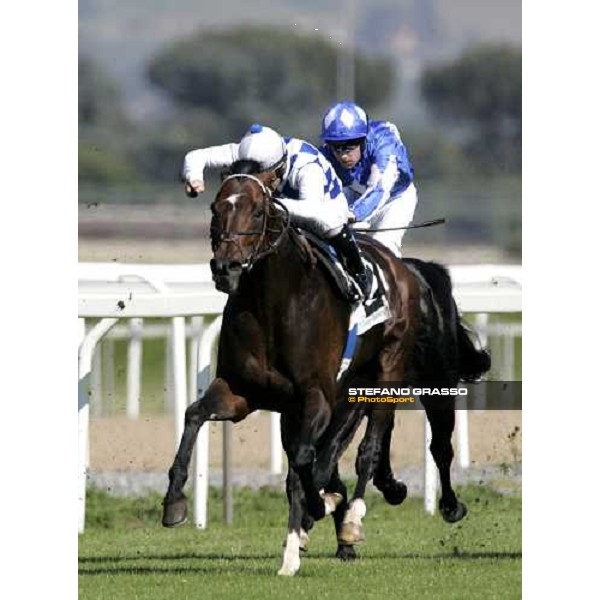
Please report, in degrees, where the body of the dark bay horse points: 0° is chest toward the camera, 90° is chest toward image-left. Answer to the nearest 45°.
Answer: approximately 45°

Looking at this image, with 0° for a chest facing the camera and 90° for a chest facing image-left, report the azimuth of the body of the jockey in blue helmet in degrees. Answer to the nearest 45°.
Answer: approximately 45°

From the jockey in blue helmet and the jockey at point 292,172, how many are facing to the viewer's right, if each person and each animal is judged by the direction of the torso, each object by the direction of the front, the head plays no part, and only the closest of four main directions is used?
0

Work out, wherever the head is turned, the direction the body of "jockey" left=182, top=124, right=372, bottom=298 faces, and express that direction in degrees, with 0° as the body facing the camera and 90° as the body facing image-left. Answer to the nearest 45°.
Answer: approximately 45°

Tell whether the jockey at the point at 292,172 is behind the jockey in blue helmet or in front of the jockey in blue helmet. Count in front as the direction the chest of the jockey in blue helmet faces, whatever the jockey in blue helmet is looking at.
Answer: in front
